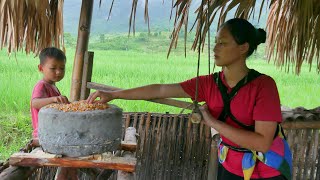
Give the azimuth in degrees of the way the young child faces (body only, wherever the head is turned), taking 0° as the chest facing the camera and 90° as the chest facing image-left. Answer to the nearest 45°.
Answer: approximately 315°

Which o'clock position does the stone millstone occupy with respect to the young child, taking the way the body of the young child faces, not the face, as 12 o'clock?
The stone millstone is roughly at 1 o'clock from the young child.

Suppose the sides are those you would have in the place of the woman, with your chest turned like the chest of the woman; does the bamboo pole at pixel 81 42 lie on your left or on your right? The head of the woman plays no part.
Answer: on your right

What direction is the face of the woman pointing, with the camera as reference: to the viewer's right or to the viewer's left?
to the viewer's left

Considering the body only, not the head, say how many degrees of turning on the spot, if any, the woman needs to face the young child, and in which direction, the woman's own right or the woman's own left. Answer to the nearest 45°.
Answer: approximately 45° to the woman's own right

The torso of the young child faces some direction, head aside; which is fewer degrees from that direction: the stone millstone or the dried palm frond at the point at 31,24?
the stone millstone

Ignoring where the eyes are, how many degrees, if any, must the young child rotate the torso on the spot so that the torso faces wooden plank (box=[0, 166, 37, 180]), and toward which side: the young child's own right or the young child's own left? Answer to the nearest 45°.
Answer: approximately 45° to the young child's own right

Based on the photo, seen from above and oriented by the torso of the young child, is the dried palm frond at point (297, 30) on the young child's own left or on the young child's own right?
on the young child's own left

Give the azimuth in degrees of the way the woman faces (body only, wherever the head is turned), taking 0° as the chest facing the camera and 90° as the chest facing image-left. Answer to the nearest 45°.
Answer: approximately 45°
